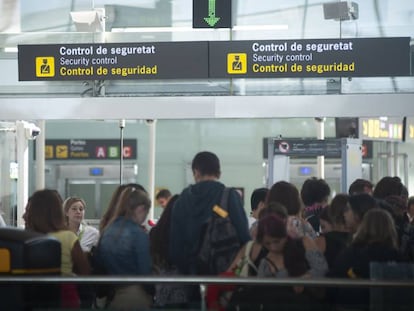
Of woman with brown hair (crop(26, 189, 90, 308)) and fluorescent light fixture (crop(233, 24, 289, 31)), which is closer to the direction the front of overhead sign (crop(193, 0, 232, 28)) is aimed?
the woman with brown hair

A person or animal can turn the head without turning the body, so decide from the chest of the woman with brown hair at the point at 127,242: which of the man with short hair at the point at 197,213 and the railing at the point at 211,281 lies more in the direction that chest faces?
the man with short hair

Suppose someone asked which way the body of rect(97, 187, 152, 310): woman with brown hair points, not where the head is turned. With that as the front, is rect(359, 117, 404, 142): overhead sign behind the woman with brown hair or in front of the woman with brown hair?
in front

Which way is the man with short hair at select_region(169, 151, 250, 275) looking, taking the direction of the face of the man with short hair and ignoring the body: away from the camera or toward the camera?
away from the camera

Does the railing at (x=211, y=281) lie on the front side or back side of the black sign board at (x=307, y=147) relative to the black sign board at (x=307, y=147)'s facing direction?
on the front side

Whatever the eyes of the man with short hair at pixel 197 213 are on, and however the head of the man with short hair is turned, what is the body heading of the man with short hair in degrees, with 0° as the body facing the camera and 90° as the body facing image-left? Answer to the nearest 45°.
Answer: approximately 180°

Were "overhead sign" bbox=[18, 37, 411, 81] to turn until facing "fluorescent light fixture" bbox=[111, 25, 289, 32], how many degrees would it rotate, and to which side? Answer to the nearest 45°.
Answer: approximately 135° to its right

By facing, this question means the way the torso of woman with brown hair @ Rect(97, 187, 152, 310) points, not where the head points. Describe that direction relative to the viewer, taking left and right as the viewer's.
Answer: facing away from the viewer and to the right of the viewer

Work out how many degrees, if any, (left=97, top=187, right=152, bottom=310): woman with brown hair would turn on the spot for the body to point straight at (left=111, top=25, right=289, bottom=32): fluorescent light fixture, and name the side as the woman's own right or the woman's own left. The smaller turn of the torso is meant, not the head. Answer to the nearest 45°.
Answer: approximately 45° to the woman's own left

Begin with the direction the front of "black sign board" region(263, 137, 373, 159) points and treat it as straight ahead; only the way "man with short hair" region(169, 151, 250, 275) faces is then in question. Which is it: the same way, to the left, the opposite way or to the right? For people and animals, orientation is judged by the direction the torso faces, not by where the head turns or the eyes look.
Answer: the opposite way
